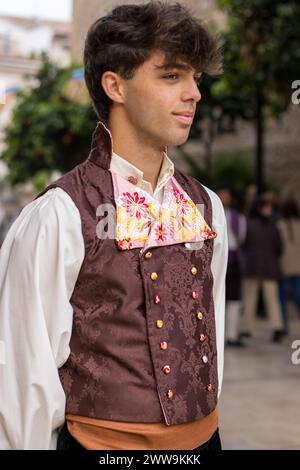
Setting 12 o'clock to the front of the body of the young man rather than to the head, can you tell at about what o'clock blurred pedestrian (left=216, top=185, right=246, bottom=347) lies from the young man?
The blurred pedestrian is roughly at 8 o'clock from the young man.

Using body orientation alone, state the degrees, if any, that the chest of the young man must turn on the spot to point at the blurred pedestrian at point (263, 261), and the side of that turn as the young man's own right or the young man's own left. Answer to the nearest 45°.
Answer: approximately 135° to the young man's own left

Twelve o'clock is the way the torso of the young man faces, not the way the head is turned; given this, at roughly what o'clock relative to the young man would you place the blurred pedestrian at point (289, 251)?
The blurred pedestrian is roughly at 8 o'clock from the young man.

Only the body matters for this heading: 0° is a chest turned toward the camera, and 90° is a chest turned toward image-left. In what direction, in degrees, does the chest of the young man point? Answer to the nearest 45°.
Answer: approximately 315°

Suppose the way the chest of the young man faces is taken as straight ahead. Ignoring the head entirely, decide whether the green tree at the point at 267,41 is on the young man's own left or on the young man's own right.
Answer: on the young man's own left
